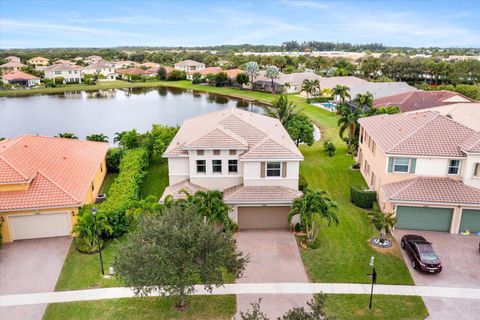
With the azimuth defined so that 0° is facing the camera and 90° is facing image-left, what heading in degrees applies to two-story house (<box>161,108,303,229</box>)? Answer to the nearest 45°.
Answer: approximately 0°

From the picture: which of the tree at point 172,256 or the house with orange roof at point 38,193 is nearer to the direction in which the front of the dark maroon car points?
the tree

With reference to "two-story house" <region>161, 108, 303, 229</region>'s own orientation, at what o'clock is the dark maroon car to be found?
The dark maroon car is roughly at 10 o'clock from the two-story house.

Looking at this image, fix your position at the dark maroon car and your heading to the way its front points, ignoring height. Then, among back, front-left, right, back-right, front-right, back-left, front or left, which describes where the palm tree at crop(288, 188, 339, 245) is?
back-right

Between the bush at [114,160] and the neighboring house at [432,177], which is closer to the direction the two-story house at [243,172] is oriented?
the neighboring house

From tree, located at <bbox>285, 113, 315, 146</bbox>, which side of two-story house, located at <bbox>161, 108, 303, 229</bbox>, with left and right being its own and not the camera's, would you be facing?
back

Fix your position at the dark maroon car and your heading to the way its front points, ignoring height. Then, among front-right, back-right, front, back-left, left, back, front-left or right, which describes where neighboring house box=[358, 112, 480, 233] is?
back-left

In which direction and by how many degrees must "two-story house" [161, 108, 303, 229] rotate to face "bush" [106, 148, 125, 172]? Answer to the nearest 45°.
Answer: approximately 135° to its right

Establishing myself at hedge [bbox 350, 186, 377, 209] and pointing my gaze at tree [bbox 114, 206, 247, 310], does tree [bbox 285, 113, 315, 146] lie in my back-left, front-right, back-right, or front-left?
back-right

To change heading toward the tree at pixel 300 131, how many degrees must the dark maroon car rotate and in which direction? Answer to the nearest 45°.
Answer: approximately 180°

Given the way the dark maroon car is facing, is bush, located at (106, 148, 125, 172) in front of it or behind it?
behind

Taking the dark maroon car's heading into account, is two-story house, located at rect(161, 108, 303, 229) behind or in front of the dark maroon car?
behind

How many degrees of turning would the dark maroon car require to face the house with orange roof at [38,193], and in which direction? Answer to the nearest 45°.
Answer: approximately 135° to its right

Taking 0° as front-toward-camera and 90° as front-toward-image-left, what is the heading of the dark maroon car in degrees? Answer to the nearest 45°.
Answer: approximately 315°
